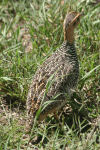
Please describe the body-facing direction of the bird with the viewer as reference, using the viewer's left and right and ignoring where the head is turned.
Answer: facing away from the viewer and to the right of the viewer
